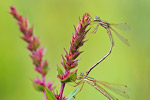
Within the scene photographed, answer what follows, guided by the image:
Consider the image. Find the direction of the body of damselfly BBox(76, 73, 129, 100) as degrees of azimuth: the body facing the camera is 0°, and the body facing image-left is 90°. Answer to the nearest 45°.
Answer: approximately 90°
